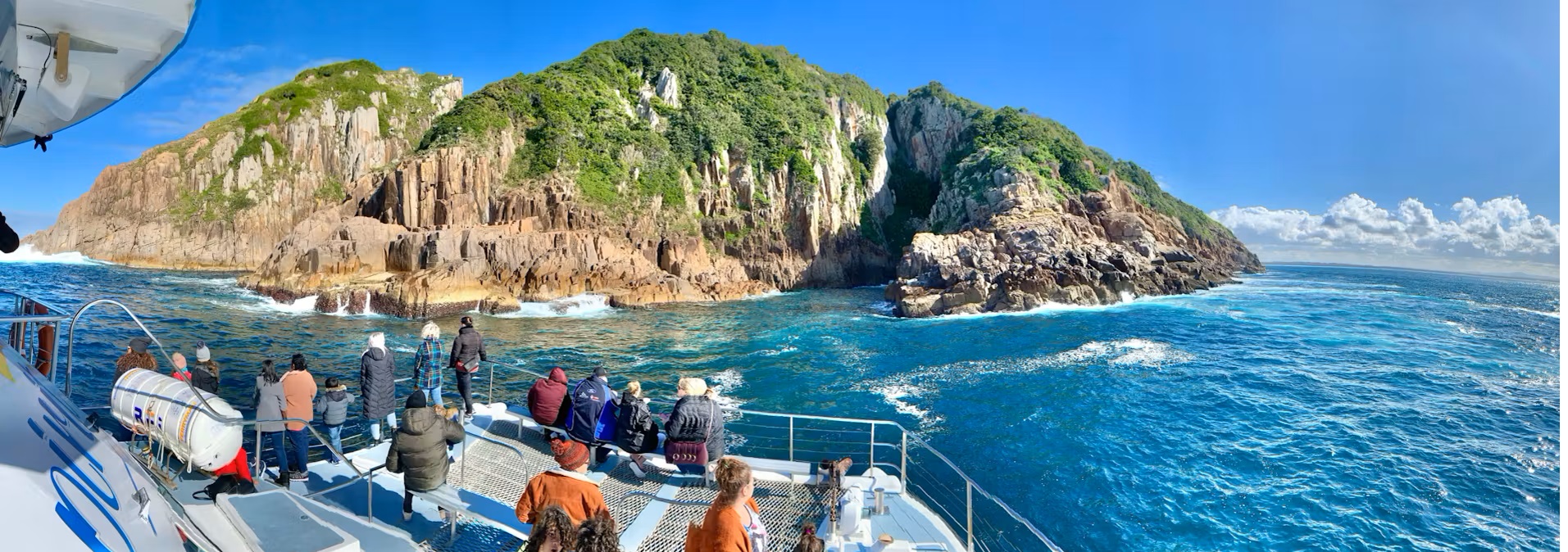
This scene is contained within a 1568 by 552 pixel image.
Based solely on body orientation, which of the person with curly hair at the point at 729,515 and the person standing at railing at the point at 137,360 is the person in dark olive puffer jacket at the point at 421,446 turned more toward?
the person standing at railing

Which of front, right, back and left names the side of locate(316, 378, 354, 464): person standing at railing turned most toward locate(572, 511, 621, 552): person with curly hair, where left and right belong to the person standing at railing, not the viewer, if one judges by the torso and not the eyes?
back

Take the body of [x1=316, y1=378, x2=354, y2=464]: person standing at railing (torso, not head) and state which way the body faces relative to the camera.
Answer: away from the camera

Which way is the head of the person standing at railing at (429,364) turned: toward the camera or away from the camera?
away from the camera

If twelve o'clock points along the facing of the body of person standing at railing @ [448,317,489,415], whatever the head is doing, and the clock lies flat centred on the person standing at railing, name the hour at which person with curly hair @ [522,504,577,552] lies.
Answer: The person with curly hair is roughly at 6 o'clock from the person standing at railing.

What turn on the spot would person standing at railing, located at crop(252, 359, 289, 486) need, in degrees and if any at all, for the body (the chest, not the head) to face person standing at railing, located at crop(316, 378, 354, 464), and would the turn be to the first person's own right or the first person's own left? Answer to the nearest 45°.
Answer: approximately 45° to the first person's own right

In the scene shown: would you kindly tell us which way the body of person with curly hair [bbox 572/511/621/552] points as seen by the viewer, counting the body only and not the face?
away from the camera

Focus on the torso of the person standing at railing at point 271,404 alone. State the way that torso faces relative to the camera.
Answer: away from the camera

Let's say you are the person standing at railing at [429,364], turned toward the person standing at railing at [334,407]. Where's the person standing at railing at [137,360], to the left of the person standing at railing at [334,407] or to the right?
right

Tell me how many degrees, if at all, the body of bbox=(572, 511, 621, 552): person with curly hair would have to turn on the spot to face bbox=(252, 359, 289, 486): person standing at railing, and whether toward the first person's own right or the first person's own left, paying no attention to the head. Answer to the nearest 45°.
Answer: approximately 45° to the first person's own left

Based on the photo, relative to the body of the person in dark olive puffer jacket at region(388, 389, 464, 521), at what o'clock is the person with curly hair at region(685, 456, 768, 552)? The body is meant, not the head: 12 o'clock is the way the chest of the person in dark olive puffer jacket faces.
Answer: The person with curly hair is roughly at 5 o'clock from the person in dark olive puffer jacket.

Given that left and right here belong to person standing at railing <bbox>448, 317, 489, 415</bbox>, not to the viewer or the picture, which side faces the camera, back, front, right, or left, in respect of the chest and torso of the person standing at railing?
back

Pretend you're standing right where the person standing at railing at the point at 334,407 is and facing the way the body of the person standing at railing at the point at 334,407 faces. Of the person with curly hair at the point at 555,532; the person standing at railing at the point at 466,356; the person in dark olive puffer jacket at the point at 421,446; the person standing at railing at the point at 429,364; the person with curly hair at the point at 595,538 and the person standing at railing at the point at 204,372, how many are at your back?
3

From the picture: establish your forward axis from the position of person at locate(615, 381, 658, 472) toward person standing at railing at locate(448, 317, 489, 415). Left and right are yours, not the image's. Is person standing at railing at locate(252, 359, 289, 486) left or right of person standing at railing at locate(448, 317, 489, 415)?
left

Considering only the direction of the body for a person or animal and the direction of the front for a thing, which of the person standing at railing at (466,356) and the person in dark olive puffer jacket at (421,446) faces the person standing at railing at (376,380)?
the person in dark olive puffer jacket

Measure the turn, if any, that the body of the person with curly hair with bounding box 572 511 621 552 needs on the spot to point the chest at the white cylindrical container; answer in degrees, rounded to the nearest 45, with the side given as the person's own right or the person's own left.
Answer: approximately 45° to the person's own left
